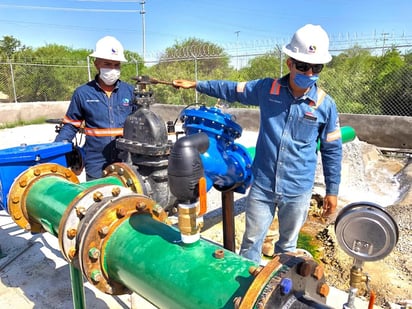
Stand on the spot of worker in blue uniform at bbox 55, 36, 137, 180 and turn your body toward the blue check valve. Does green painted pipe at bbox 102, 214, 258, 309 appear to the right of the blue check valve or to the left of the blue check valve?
right

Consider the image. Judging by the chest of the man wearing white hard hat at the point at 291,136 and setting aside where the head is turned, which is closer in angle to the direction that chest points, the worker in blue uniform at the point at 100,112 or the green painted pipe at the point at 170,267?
the green painted pipe

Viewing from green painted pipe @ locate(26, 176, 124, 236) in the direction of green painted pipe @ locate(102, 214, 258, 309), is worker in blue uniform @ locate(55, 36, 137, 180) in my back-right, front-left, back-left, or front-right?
back-left

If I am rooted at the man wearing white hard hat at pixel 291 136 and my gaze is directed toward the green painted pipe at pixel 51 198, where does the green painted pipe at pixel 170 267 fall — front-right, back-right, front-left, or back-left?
front-left

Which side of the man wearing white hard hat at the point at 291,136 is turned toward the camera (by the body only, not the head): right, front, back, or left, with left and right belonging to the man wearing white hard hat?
front

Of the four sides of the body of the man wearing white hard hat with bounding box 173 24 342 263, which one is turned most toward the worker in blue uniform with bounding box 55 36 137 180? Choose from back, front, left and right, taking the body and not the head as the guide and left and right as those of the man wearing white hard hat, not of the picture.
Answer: right

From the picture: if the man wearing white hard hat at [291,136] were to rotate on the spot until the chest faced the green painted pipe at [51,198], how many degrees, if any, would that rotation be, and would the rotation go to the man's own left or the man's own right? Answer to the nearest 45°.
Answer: approximately 45° to the man's own right

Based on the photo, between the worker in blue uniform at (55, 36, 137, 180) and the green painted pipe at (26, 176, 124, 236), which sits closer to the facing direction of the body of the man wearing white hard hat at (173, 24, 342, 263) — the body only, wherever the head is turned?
the green painted pipe

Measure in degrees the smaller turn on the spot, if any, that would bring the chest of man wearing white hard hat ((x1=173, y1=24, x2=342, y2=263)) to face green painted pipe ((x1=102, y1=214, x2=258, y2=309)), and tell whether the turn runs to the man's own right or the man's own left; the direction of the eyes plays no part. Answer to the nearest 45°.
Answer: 0° — they already face it
